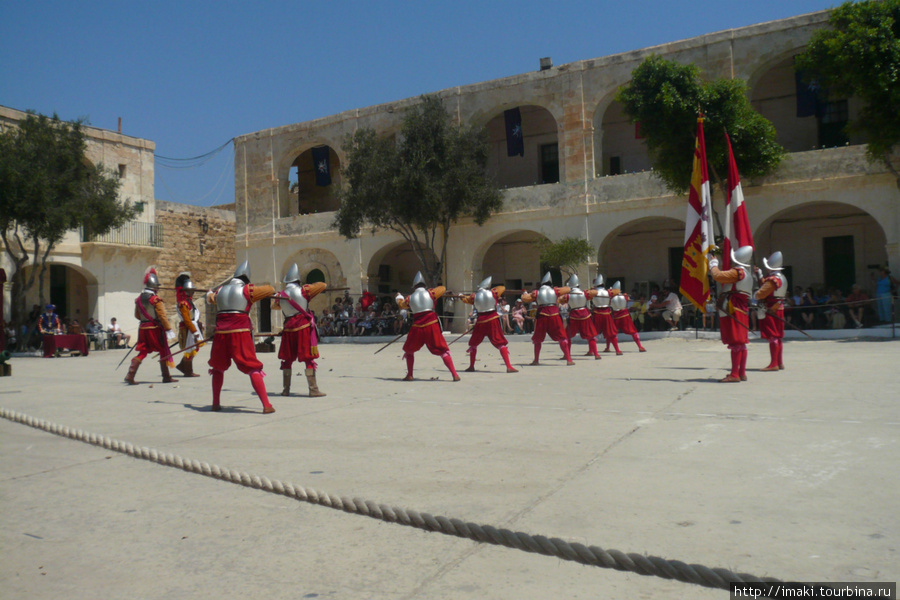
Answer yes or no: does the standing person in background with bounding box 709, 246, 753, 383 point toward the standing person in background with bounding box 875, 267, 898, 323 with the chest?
no

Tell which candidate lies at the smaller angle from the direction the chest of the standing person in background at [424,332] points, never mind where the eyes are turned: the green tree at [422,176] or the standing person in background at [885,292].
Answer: the green tree

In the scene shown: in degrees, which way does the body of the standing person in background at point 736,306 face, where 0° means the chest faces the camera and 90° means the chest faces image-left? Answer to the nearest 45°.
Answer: approximately 90°

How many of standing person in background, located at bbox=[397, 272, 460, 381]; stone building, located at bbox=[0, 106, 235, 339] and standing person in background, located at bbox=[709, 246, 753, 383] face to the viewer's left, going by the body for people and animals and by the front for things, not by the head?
1

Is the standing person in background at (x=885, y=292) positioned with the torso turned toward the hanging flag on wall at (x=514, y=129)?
no

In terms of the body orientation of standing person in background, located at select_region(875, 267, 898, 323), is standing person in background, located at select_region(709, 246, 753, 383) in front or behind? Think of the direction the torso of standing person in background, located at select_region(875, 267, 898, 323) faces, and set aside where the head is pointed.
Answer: in front

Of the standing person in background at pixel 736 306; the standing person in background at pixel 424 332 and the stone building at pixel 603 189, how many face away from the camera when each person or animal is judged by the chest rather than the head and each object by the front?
1

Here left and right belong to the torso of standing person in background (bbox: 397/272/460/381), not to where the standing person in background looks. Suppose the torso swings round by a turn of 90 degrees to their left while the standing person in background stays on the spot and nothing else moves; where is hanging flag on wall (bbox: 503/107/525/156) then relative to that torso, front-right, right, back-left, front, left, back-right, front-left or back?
right

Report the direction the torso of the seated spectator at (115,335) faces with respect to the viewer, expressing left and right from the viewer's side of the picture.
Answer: facing the viewer and to the right of the viewer

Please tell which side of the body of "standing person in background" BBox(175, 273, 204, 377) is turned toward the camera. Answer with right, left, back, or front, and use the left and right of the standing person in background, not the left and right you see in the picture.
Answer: right
